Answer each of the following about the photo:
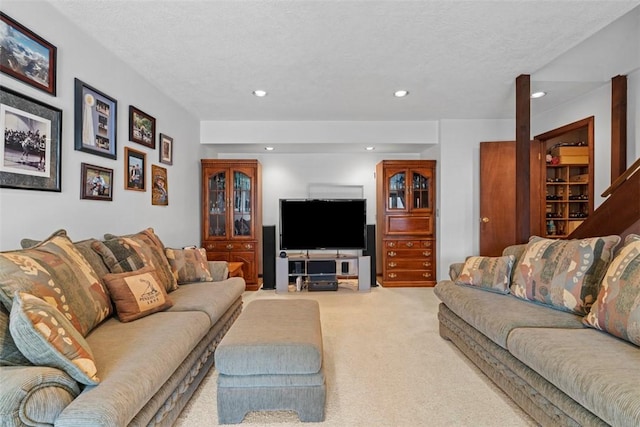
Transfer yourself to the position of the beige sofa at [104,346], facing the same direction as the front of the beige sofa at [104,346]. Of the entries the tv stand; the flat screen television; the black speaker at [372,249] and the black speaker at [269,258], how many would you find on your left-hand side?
4

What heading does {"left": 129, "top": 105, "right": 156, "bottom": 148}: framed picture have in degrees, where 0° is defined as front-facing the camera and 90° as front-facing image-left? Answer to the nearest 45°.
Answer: approximately 315°

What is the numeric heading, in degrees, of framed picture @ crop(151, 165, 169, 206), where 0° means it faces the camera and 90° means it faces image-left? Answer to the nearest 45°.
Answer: approximately 315°

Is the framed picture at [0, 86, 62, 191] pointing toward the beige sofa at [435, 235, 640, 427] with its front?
yes

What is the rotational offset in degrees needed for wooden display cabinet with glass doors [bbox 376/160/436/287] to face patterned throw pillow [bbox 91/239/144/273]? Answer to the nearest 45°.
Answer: approximately 45° to its right

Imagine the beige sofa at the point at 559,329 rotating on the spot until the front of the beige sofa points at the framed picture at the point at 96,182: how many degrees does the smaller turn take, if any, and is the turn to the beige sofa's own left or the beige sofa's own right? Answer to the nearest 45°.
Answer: approximately 45° to the beige sofa's own right

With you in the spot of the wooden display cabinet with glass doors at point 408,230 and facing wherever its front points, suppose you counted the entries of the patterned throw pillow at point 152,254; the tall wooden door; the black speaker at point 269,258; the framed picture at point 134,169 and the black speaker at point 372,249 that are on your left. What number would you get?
1

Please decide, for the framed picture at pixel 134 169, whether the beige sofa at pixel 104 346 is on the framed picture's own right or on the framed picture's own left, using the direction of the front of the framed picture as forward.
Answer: on the framed picture's own right

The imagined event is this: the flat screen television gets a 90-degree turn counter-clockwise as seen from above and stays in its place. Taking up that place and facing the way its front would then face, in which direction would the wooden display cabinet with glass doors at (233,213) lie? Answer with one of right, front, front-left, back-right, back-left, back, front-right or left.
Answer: back

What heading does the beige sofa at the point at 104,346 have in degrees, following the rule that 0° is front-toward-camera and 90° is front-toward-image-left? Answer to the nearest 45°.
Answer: approximately 315°

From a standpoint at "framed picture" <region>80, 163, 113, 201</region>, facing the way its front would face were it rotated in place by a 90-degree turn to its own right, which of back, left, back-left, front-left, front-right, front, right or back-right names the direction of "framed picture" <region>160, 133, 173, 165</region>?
back

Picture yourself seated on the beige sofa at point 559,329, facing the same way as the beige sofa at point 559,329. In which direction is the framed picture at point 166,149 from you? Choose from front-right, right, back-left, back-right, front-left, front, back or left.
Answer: front-right

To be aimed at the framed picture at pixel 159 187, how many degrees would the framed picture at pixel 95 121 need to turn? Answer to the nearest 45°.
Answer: approximately 90° to its left

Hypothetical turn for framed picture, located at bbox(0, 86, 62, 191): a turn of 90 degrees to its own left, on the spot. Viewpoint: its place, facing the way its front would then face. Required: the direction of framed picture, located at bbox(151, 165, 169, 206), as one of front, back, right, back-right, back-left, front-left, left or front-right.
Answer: front

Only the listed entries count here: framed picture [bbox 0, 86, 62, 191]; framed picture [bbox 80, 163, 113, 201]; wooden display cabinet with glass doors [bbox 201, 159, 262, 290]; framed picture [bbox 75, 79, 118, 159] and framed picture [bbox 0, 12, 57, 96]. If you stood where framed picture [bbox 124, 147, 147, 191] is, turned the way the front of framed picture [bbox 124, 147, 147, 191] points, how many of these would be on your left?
1
